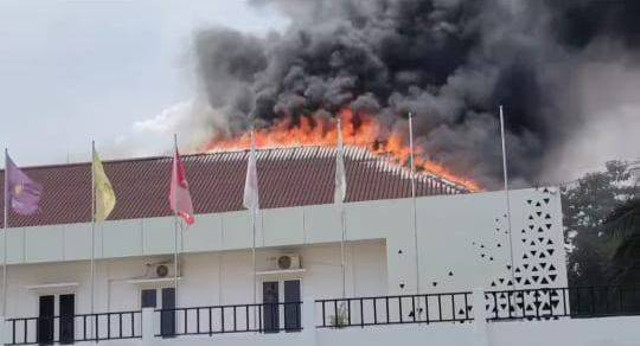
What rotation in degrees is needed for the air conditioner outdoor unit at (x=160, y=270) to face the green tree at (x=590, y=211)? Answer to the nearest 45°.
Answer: approximately 135° to its left

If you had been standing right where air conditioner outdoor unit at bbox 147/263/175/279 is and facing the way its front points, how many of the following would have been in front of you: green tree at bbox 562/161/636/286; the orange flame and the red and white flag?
1

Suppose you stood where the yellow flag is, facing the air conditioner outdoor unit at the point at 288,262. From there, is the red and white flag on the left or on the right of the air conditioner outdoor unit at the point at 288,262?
right

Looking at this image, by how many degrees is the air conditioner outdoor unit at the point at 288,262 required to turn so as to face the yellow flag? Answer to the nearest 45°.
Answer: approximately 45° to its right

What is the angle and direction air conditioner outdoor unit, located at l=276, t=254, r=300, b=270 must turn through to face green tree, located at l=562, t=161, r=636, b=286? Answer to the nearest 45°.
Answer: approximately 135° to its left

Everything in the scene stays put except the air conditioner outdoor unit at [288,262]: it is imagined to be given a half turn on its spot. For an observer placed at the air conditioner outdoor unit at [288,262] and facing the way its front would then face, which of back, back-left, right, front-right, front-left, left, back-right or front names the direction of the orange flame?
front

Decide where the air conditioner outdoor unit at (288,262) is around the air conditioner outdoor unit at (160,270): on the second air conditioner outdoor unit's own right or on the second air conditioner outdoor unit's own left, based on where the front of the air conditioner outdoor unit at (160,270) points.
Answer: on the second air conditioner outdoor unit's own left

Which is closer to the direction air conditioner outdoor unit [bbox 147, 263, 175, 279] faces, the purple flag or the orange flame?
the purple flag

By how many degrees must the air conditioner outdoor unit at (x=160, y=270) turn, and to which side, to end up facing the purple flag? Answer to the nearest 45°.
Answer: approximately 45° to its right

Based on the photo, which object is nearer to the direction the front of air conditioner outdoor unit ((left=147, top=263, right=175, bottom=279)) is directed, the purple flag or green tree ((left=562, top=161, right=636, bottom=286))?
the purple flag

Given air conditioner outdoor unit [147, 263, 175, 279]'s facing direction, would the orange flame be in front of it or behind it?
behind

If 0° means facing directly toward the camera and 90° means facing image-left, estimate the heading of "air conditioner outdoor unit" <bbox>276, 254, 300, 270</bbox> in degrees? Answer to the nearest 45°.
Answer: approximately 0°

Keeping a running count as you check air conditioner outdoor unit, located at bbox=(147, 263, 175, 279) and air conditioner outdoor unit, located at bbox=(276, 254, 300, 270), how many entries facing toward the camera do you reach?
2
